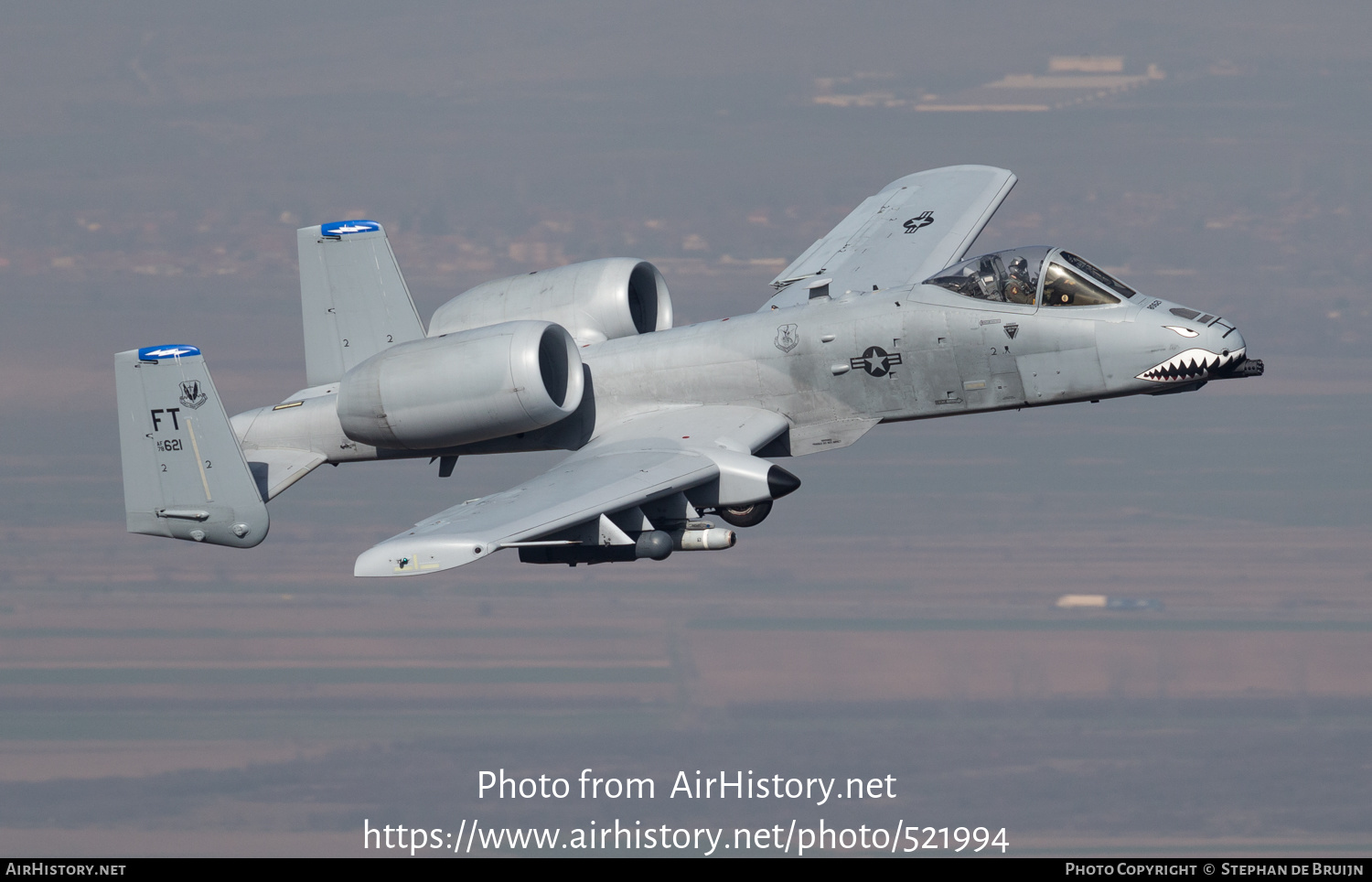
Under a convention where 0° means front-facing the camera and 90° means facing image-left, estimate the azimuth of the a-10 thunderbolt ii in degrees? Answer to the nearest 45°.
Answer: approximately 315°

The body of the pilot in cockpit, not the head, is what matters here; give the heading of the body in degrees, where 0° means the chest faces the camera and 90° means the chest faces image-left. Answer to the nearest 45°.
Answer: approximately 315°
